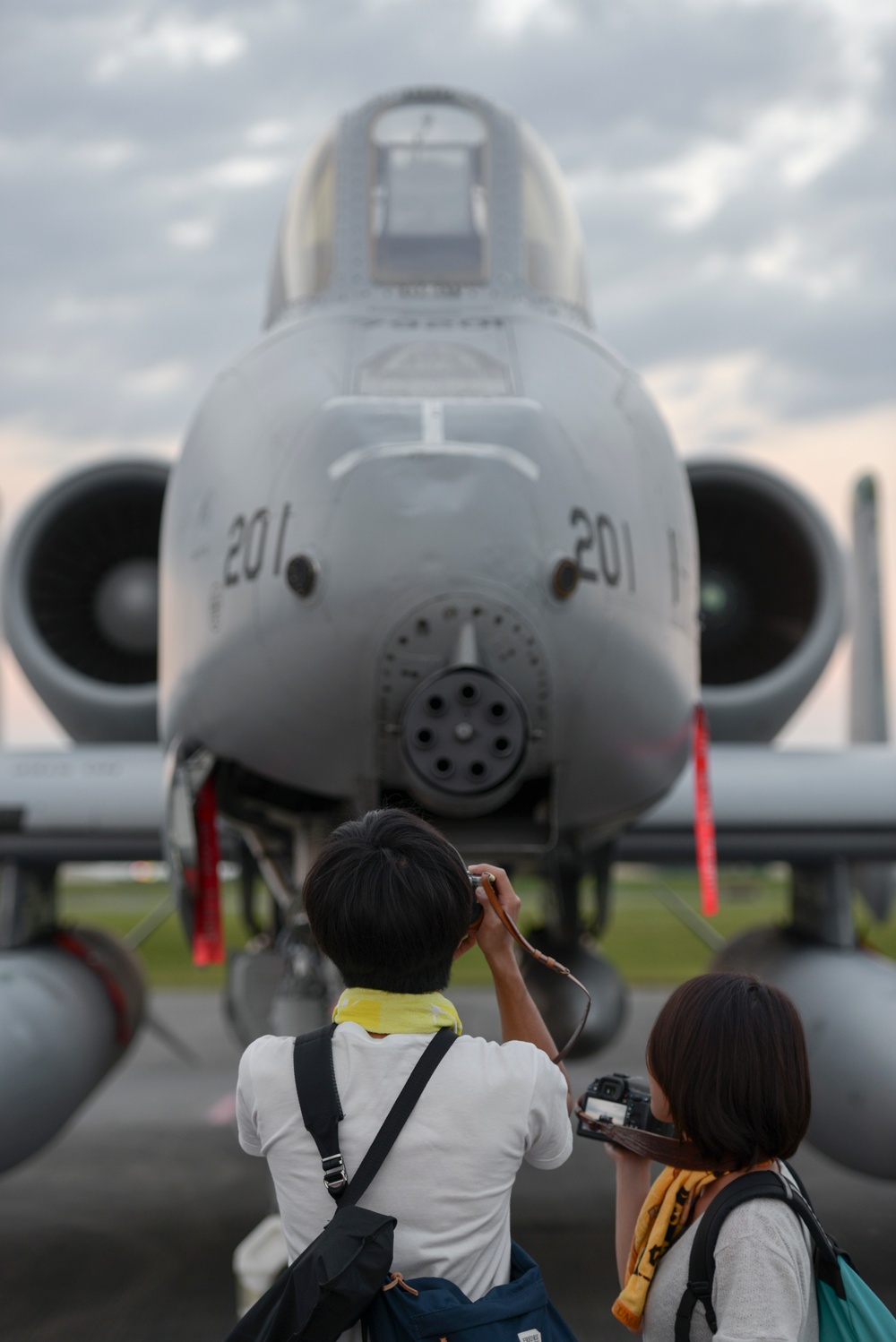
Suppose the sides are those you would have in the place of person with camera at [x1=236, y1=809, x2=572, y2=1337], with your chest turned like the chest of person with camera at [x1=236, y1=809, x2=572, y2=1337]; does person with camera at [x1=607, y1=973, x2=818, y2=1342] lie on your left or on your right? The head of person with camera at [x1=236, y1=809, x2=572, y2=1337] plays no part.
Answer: on your right

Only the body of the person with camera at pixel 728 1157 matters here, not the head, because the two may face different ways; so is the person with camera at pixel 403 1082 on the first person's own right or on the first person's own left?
on the first person's own left

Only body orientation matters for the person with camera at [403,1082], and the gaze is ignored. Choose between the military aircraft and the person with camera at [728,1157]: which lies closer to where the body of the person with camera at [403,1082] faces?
the military aircraft

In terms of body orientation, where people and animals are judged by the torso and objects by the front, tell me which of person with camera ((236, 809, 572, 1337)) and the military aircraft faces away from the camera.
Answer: the person with camera

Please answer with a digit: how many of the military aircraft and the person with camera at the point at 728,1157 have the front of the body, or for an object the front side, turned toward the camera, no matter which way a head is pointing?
1

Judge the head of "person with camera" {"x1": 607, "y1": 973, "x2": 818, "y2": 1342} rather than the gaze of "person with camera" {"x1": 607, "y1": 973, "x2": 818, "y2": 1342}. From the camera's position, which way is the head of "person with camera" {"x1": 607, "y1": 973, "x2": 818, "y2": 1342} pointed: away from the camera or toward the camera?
away from the camera

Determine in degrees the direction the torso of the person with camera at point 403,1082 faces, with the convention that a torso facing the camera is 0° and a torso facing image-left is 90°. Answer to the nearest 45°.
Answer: approximately 180°

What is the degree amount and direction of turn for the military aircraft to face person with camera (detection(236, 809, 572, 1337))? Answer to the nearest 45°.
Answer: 0° — it already faces them

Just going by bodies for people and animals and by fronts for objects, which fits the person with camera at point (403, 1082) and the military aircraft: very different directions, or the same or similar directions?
very different directions

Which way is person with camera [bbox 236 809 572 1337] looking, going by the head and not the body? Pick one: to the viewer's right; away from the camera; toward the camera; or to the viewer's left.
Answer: away from the camera

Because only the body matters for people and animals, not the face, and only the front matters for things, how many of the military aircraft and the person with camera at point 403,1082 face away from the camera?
1

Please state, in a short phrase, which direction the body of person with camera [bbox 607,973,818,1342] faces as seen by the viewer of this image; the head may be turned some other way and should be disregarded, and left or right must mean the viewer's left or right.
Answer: facing away from the viewer and to the left of the viewer

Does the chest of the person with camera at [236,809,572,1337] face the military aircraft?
yes

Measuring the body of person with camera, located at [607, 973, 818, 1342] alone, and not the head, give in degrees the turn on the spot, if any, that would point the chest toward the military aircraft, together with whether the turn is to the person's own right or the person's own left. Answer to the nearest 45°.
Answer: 0° — they already face it
